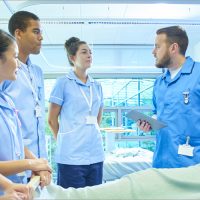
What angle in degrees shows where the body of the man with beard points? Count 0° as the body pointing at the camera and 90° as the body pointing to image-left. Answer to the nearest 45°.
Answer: approximately 45°

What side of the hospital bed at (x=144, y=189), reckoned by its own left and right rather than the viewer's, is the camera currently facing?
left

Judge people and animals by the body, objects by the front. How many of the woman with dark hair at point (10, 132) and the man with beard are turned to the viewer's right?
1

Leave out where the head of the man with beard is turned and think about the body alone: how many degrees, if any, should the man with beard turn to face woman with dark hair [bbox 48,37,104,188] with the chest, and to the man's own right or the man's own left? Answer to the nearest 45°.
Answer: approximately 45° to the man's own right

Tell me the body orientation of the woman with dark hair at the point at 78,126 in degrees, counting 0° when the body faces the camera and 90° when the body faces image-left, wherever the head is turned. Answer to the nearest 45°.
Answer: approximately 315°

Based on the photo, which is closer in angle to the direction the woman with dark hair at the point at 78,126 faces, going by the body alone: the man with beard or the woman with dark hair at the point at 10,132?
the man with beard

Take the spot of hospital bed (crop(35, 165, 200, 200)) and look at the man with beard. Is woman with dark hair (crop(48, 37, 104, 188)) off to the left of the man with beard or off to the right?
left

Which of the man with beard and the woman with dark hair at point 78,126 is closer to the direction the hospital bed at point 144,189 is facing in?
the woman with dark hair

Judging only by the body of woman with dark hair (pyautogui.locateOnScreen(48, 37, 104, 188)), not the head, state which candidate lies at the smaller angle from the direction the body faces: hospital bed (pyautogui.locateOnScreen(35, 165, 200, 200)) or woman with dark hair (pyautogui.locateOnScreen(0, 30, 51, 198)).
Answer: the hospital bed

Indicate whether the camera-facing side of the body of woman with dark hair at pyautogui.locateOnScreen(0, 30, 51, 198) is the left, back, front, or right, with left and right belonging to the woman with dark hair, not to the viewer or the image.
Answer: right

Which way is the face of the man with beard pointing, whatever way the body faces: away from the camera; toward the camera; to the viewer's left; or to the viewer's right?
to the viewer's left

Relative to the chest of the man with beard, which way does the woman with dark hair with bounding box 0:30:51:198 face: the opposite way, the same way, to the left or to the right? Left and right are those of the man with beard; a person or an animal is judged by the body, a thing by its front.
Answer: the opposite way

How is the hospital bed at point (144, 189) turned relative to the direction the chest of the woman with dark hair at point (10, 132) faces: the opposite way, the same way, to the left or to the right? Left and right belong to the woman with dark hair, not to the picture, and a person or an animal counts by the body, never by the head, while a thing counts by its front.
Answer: the opposite way

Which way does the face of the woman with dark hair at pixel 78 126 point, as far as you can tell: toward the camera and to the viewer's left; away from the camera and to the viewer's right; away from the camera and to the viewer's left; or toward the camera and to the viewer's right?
toward the camera and to the viewer's right
